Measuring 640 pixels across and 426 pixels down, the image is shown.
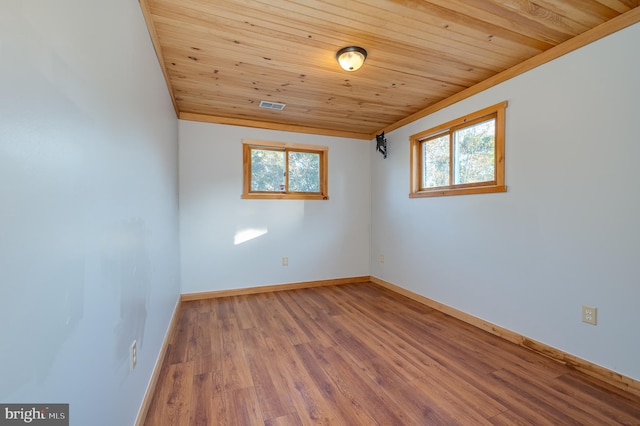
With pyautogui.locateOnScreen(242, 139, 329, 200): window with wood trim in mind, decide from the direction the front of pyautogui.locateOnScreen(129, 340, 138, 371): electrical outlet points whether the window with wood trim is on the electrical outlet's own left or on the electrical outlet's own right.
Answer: on the electrical outlet's own left

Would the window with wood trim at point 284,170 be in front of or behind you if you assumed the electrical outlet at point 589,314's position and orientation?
in front

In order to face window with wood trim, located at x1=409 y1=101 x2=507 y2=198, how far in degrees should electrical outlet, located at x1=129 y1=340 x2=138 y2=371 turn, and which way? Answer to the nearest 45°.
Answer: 0° — it already faces it

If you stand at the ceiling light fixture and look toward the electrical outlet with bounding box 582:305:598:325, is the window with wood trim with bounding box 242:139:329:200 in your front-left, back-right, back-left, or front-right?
back-left

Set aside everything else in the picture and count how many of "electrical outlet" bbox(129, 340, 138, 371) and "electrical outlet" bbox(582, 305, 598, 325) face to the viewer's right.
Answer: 1

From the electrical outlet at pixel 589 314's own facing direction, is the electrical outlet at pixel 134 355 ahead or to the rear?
ahead

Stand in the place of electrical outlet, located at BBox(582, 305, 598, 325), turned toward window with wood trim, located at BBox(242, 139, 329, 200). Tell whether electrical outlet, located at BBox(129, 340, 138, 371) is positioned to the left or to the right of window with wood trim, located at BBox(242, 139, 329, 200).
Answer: left

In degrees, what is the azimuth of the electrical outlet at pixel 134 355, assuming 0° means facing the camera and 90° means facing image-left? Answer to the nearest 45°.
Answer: approximately 270°
